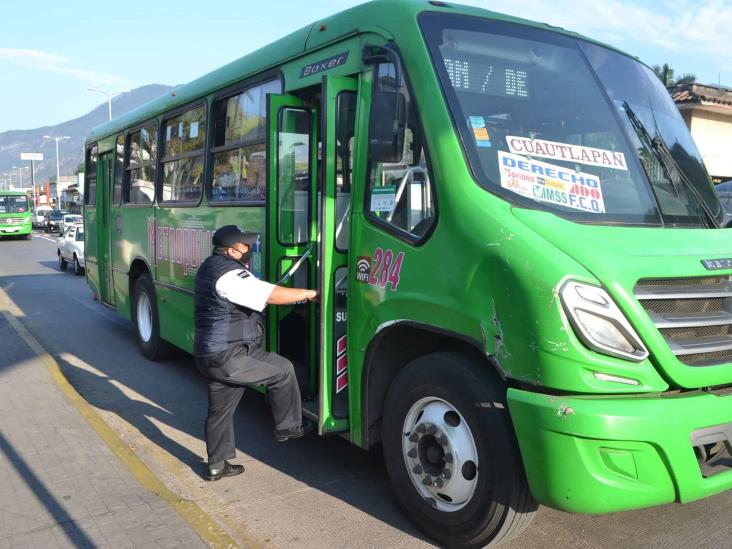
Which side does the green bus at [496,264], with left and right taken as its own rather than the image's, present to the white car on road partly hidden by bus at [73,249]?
back

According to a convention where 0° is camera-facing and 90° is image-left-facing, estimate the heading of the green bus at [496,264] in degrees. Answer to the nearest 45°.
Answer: approximately 315°

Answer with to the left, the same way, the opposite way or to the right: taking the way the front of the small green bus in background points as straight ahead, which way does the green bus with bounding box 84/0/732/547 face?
the same way

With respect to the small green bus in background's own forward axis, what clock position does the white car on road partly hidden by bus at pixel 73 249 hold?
The white car on road partly hidden by bus is roughly at 12 o'clock from the small green bus in background.

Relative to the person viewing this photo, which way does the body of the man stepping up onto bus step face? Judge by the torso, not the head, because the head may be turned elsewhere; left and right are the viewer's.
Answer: facing to the right of the viewer

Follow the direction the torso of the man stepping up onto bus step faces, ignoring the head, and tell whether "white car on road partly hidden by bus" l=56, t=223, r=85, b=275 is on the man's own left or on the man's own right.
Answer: on the man's own left

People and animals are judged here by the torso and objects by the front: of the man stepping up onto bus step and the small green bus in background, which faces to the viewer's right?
the man stepping up onto bus step

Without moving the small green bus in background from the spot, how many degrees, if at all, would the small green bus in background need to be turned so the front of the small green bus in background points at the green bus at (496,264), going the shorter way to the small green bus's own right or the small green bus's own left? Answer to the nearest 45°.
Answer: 0° — it already faces it

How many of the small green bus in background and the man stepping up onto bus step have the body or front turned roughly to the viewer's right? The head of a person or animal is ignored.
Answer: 1

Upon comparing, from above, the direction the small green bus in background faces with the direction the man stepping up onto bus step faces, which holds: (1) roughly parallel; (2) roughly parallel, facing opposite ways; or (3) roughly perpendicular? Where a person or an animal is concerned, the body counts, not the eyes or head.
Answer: roughly perpendicular

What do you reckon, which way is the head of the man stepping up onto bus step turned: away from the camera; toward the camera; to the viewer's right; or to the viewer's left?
to the viewer's right

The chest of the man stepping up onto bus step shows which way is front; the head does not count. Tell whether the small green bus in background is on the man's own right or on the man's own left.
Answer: on the man's own left

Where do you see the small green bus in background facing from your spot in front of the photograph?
facing the viewer
